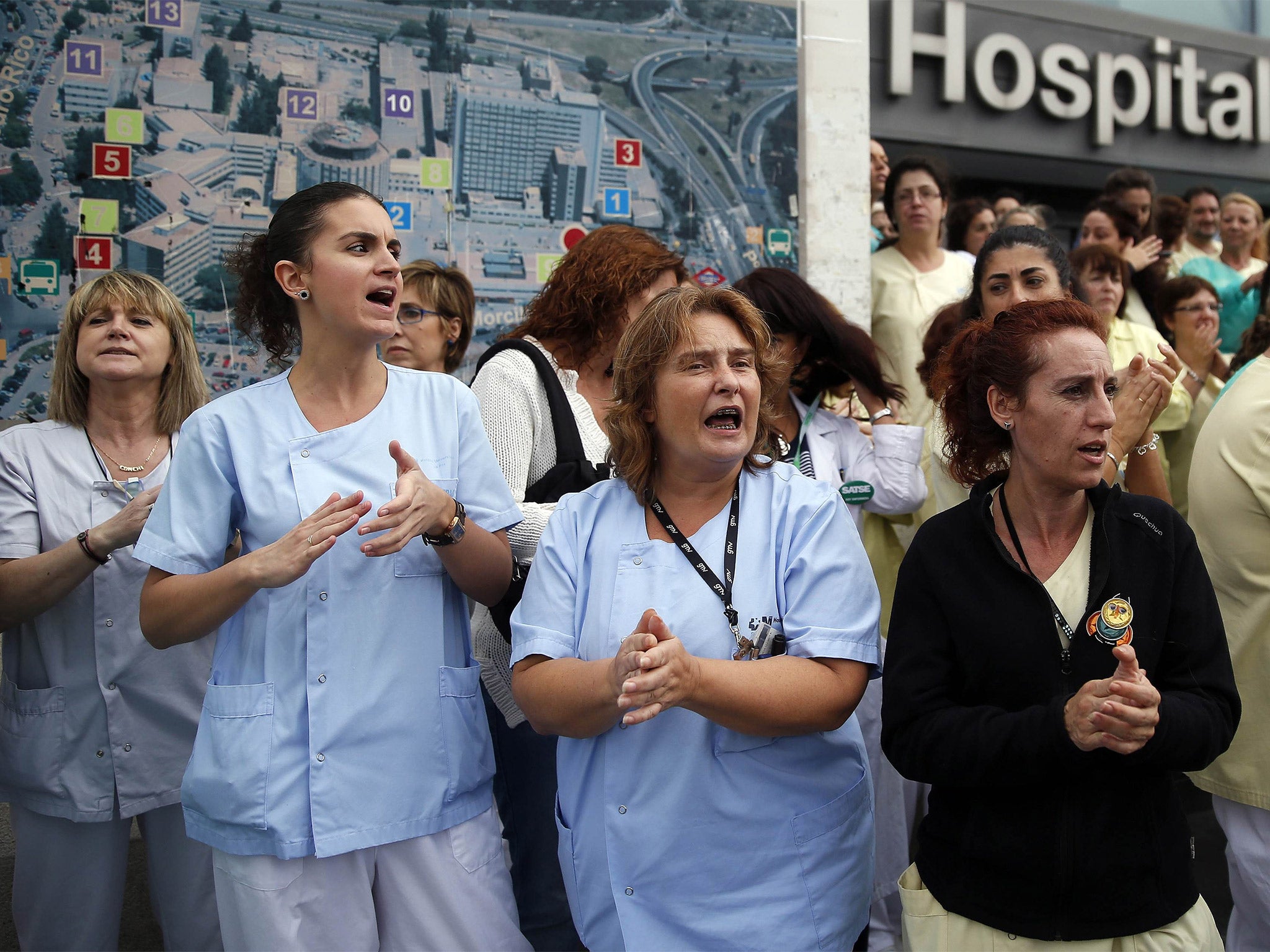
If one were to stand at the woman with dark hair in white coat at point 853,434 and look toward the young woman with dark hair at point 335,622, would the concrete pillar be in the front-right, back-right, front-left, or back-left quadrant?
back-right

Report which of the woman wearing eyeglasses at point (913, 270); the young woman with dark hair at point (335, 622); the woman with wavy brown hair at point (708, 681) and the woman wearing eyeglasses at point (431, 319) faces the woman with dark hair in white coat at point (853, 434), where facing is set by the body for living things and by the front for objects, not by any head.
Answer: the woman wearing eyeglasses at point (913, 270)

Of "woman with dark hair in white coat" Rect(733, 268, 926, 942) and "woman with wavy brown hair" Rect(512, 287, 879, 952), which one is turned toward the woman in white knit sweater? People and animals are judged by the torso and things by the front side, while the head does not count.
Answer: the woman with dark hair in white coat

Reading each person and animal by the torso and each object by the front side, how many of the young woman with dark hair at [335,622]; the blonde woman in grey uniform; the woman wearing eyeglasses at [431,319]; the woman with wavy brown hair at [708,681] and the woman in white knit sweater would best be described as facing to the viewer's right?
1

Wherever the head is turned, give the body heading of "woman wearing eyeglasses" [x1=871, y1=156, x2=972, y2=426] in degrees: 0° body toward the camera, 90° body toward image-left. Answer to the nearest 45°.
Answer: approximately 0°

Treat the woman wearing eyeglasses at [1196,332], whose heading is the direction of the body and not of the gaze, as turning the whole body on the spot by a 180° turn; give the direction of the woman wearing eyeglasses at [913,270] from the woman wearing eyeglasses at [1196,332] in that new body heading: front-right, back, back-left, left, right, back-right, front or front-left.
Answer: front-left

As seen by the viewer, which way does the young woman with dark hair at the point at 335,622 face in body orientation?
toward the camera

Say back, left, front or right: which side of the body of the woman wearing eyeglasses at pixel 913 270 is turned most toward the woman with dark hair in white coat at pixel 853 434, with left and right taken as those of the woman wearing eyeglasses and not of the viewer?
front

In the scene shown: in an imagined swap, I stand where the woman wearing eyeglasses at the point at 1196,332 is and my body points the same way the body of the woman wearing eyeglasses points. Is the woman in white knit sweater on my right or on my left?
on my right

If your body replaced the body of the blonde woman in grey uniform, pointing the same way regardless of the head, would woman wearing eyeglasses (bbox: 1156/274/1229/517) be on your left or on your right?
on your left

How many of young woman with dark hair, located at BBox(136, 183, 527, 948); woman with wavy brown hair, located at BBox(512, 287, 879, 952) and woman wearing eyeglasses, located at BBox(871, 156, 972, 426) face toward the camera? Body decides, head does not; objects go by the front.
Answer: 3

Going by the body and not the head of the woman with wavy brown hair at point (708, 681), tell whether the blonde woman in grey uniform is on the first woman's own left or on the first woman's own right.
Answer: on the first woman's own right

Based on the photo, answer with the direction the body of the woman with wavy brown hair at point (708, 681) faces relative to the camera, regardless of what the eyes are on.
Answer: toward the camera
